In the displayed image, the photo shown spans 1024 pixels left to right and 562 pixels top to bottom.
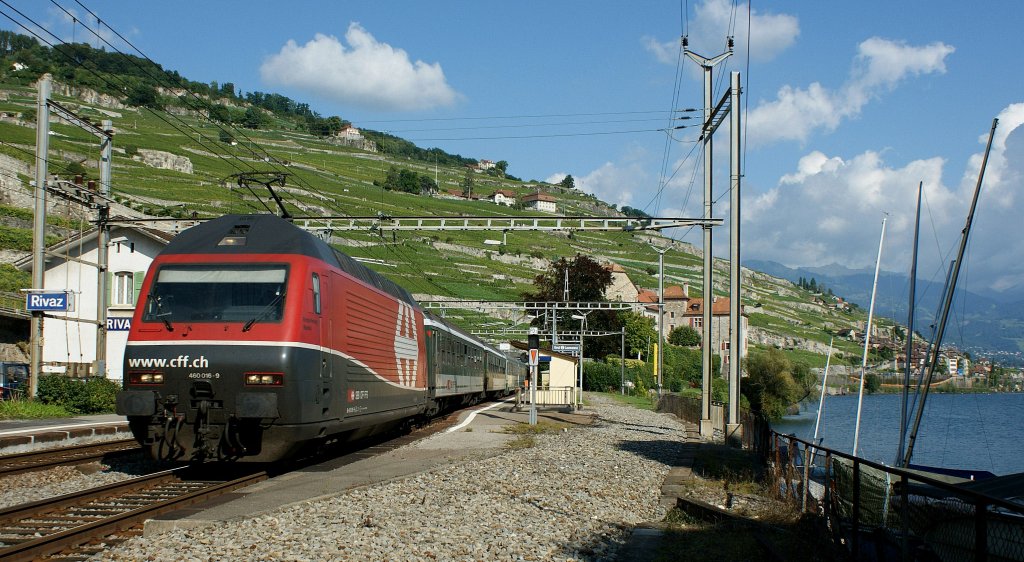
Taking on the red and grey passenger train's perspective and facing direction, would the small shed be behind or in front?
behind

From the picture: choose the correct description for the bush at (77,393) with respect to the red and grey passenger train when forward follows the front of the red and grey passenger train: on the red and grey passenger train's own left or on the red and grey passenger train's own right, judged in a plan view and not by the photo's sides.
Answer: on the red and grey passenger train's own right

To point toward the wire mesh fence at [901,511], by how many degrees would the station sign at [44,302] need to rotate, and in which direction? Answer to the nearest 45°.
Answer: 0° — it already faces it

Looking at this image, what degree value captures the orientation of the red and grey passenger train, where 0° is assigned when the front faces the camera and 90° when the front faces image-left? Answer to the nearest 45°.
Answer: approximately 45°

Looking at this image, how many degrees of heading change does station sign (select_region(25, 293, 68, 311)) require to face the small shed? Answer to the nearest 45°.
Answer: approximately 135° to its left

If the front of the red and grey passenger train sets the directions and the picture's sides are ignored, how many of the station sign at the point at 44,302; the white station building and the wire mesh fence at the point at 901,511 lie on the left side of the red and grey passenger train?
1

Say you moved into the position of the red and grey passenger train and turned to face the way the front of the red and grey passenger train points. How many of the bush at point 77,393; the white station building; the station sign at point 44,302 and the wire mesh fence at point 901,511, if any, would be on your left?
1

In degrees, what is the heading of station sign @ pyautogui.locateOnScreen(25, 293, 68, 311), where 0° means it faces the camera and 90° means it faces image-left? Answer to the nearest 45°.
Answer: approximately 0°

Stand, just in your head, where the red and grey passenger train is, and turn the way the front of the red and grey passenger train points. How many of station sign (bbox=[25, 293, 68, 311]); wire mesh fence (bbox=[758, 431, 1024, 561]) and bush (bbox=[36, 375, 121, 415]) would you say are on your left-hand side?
1

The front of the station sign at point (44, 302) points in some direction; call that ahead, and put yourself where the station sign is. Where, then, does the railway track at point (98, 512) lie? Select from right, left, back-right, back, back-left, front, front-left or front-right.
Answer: front

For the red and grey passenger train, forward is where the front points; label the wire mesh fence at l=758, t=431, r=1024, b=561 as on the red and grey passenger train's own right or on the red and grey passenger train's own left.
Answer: on the red and grey passenger train's own left

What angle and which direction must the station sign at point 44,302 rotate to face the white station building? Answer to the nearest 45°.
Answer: approximately 180°

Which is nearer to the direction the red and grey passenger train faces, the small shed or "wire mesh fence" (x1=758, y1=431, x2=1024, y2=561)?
the wire mesh fence
